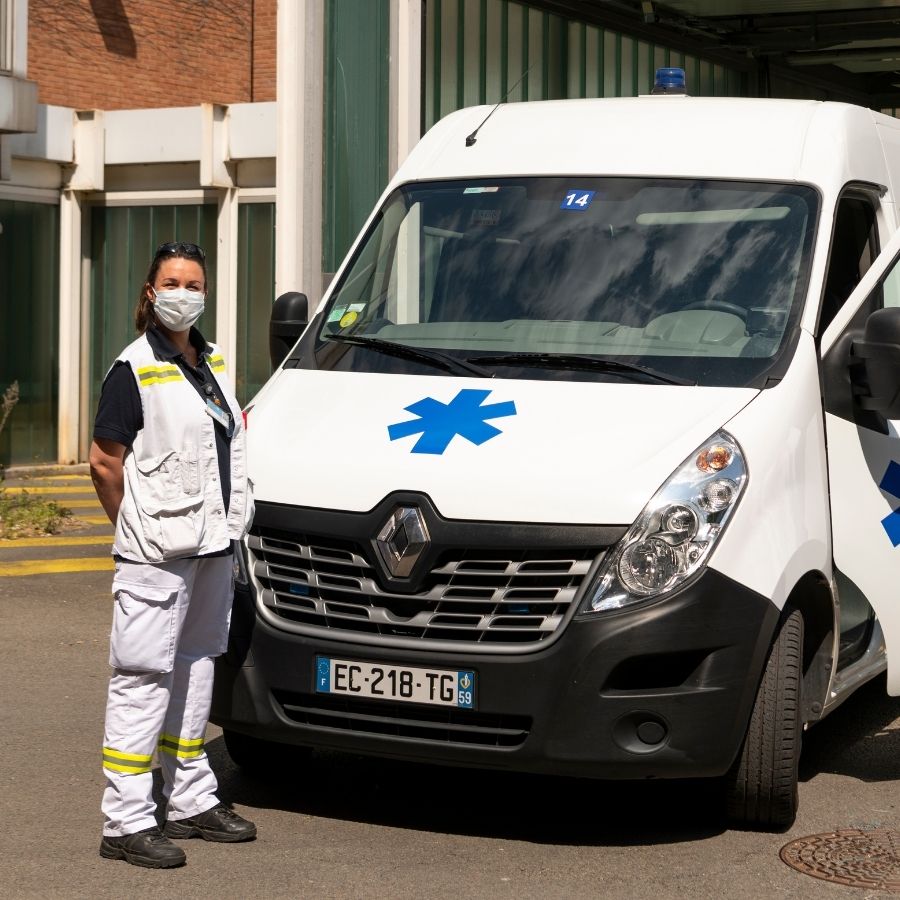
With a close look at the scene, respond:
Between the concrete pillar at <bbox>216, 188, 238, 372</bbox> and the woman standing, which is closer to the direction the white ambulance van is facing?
the woman standing

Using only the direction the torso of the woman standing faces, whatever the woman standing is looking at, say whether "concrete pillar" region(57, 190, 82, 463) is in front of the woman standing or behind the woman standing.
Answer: behind

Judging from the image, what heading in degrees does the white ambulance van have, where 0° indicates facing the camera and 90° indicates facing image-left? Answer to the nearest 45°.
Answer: approximately 45°

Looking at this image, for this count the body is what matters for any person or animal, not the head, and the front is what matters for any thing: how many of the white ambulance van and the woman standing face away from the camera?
0

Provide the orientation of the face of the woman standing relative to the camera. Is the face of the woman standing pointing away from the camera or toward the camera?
toward the camera

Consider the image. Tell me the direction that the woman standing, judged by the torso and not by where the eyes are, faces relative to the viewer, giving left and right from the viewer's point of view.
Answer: facing the viewer and to the right of the viewer

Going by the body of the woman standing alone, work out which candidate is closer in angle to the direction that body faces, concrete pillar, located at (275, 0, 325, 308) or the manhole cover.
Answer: the manhole cover

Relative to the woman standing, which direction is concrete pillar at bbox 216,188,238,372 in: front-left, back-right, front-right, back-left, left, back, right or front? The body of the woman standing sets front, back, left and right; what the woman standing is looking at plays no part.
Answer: back-left

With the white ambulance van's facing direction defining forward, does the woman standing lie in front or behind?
in front

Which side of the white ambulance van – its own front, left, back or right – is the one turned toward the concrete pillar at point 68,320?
right
